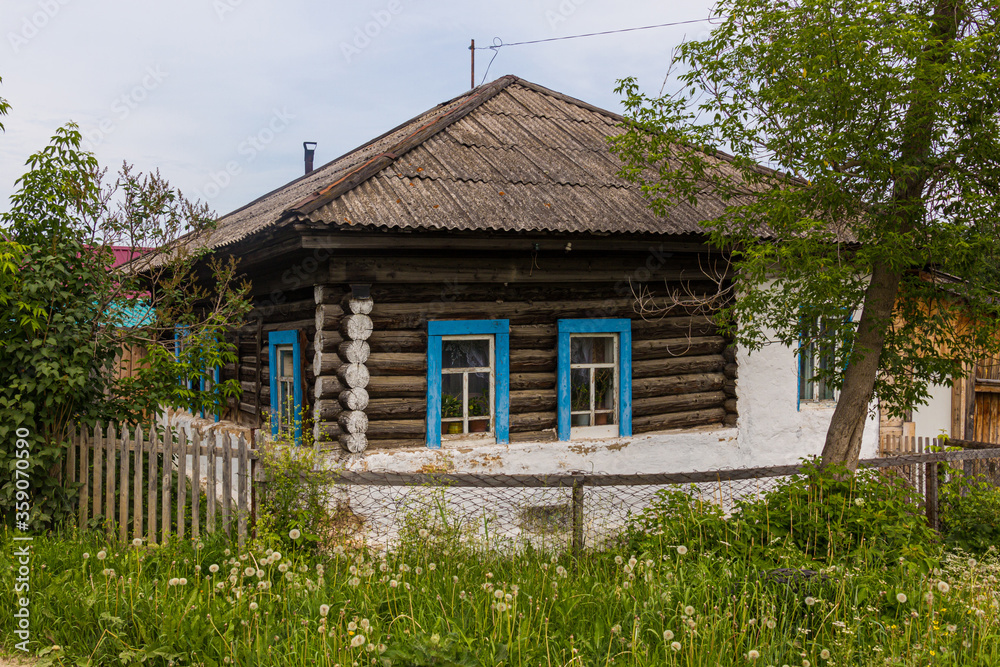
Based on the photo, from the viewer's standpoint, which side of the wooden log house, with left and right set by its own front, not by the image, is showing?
front

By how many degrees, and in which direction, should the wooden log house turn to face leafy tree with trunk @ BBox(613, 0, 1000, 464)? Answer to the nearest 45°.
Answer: approximately 45° to its left

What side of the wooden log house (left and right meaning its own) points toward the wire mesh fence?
front

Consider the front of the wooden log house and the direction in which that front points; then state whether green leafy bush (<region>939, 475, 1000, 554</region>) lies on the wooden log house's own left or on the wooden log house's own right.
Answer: on the wooden log house's own left

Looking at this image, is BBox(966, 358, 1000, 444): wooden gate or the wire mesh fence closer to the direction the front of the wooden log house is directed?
the wire mesh fence

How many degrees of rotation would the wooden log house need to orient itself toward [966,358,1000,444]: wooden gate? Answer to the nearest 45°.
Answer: approximately 135° to its left

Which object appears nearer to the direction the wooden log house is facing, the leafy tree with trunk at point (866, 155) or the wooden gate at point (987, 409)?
the leafy tree with trunk
